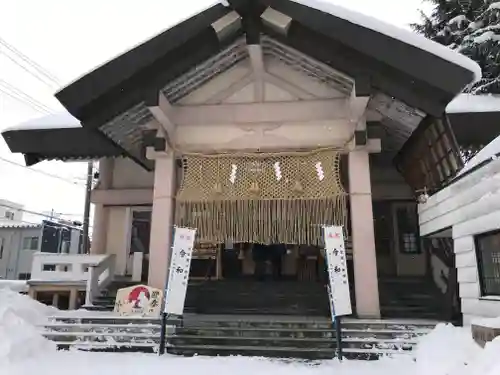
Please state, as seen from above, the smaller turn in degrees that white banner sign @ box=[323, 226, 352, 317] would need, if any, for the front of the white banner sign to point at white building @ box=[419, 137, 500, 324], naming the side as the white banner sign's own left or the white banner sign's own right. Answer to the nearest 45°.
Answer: approximately 90° to the white banner sign's own left

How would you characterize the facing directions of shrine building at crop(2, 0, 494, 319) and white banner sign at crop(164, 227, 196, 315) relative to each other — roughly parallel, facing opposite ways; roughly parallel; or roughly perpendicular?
roughly parallel

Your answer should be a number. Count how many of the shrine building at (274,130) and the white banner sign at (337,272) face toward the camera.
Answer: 2

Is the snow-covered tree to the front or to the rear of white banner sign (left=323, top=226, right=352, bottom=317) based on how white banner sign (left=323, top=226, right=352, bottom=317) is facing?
to the rear

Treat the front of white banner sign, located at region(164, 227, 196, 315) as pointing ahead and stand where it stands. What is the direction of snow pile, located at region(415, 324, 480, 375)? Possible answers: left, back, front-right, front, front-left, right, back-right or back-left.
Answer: front-left

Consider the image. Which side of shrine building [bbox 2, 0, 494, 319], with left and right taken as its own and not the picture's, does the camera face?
front

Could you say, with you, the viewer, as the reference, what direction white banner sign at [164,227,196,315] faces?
facing the viewer

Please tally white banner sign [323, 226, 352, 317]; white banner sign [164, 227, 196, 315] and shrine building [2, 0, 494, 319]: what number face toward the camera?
3

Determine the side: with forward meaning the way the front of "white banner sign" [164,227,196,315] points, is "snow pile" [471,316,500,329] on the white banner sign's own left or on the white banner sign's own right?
on the white banner sign's own left

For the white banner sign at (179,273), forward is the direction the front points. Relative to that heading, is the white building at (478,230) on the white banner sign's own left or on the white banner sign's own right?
on the white banner sign's own left

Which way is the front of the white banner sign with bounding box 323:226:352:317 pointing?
toward the camera

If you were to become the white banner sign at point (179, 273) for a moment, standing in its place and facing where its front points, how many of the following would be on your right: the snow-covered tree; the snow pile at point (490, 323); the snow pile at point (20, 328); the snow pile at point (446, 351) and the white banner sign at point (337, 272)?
1
